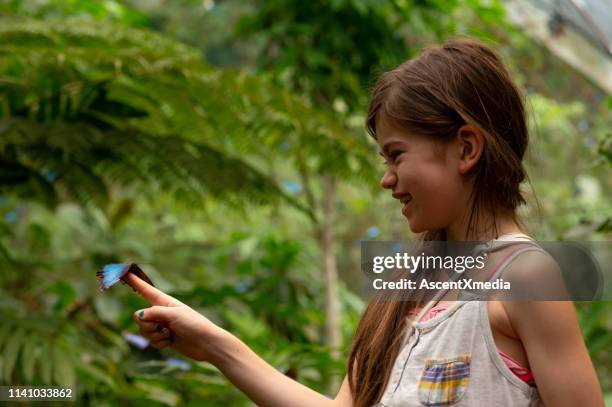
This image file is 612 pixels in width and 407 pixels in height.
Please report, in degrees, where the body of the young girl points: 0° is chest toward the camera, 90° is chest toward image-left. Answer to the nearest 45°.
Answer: approximately 45°
